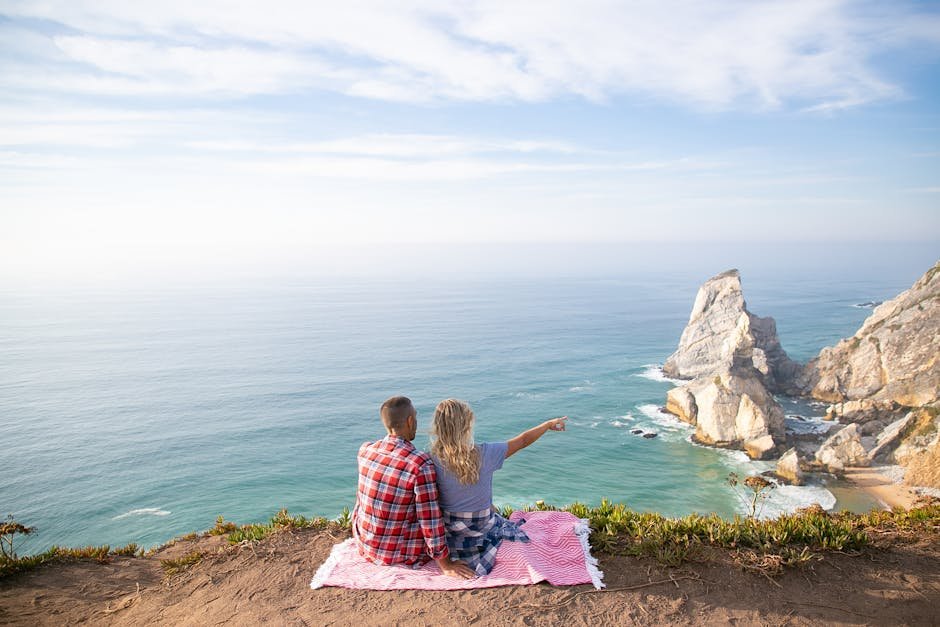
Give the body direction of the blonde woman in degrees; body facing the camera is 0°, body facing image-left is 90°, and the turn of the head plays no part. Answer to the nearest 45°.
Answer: approximately 180°

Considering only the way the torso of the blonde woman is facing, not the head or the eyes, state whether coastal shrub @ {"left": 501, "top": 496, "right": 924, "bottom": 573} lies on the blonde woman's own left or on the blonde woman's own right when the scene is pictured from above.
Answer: on the blonde woman's own right

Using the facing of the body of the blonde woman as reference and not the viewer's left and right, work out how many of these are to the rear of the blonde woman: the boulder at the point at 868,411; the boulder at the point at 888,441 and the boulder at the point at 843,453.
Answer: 0

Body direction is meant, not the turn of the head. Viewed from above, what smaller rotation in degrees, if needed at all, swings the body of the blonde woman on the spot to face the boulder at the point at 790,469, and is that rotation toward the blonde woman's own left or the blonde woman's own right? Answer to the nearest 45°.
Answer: approximately 45° to the blonde woman's own right

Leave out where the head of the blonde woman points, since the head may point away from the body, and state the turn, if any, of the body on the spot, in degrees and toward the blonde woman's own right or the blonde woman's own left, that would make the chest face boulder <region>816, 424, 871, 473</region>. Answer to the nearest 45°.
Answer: approximately 45° to the blonde woman's own right

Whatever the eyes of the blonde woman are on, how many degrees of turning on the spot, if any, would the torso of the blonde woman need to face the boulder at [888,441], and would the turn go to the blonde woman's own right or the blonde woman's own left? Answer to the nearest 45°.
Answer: approximately 45° to the blonde woman's own right

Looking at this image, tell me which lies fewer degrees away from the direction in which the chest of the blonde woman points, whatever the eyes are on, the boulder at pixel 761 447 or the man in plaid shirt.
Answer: the boulder

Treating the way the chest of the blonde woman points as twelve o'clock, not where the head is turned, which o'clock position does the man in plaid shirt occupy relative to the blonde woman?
The man in plaid shirt is roughly at 9 o'clock from the blonde woman.

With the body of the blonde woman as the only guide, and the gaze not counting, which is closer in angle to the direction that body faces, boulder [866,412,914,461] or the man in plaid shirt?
the boulder

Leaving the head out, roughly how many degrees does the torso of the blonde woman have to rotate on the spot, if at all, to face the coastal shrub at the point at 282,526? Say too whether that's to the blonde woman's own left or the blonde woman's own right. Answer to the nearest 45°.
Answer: approximately 45° to the blonde woman's own left
